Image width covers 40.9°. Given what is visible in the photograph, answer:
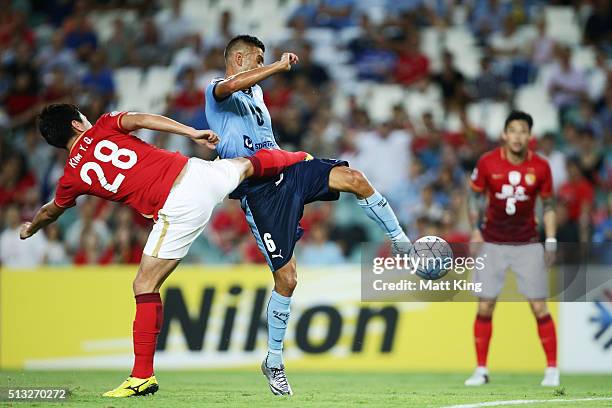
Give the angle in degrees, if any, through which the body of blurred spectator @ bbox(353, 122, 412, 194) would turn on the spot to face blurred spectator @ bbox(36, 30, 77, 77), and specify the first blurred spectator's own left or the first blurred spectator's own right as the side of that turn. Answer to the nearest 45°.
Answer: approximately 90° to the first blurred spectator's own right

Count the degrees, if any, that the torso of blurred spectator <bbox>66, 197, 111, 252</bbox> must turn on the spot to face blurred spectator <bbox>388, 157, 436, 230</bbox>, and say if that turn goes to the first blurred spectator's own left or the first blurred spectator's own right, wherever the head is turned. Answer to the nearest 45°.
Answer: approximately 90° to the first blurred spectator's own left

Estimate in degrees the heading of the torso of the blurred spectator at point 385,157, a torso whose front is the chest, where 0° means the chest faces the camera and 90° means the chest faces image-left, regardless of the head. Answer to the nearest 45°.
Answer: approximately 0°

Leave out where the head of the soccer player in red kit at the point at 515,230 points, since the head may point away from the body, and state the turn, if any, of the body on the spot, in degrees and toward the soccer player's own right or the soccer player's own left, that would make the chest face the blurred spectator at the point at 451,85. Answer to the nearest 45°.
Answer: approximately 180°

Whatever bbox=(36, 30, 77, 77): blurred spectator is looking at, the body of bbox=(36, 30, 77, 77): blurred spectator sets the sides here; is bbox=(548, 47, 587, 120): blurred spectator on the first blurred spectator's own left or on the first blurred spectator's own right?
on the first blurred spectator's own left

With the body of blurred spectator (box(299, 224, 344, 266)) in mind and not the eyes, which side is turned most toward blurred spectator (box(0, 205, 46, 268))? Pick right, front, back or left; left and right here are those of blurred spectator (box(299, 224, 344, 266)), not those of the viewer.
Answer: right

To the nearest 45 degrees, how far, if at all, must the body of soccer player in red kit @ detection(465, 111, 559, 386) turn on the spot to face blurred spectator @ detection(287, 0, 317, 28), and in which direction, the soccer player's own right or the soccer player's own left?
approximately 135° to the soccer player's own right
